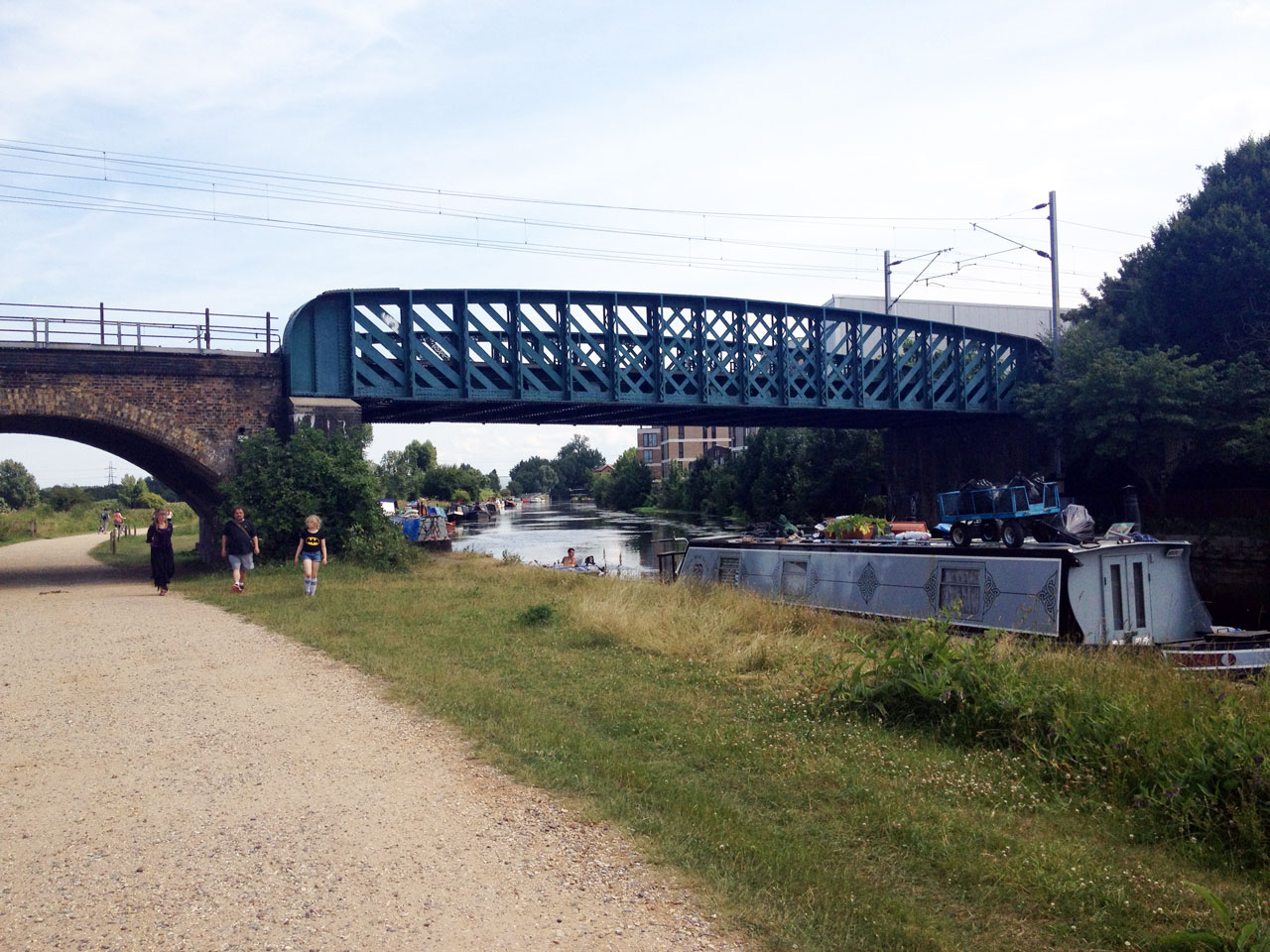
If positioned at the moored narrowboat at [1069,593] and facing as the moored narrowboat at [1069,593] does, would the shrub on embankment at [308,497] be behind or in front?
behind

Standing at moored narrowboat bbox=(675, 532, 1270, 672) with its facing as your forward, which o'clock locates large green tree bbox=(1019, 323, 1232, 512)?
The large green tree is roughly at 8 o'clock from the moored narrowboat.

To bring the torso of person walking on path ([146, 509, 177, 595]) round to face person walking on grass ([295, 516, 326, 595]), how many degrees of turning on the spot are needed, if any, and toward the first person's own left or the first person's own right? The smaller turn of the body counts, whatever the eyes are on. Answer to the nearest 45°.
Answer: approximately 45° to the first person's own left

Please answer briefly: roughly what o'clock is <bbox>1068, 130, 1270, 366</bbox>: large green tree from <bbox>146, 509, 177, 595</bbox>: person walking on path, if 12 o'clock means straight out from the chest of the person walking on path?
The large green tree is roughly at 9 o'clock from the person walking on path.

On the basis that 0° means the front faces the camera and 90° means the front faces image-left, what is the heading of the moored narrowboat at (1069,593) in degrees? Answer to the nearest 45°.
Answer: approximately 315°

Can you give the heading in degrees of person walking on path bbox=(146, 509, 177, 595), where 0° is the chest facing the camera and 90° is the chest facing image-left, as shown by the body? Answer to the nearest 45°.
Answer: approximately 0°

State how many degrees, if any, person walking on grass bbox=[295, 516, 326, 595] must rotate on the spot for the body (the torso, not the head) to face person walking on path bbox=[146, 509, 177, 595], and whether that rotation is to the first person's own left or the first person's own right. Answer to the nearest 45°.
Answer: approximately 135° to the first person's own right

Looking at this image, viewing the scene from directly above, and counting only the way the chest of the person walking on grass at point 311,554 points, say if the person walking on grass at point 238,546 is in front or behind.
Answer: behind

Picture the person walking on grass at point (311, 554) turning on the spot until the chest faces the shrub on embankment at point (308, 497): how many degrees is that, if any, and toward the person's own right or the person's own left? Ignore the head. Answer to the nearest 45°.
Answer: approximately 180°
